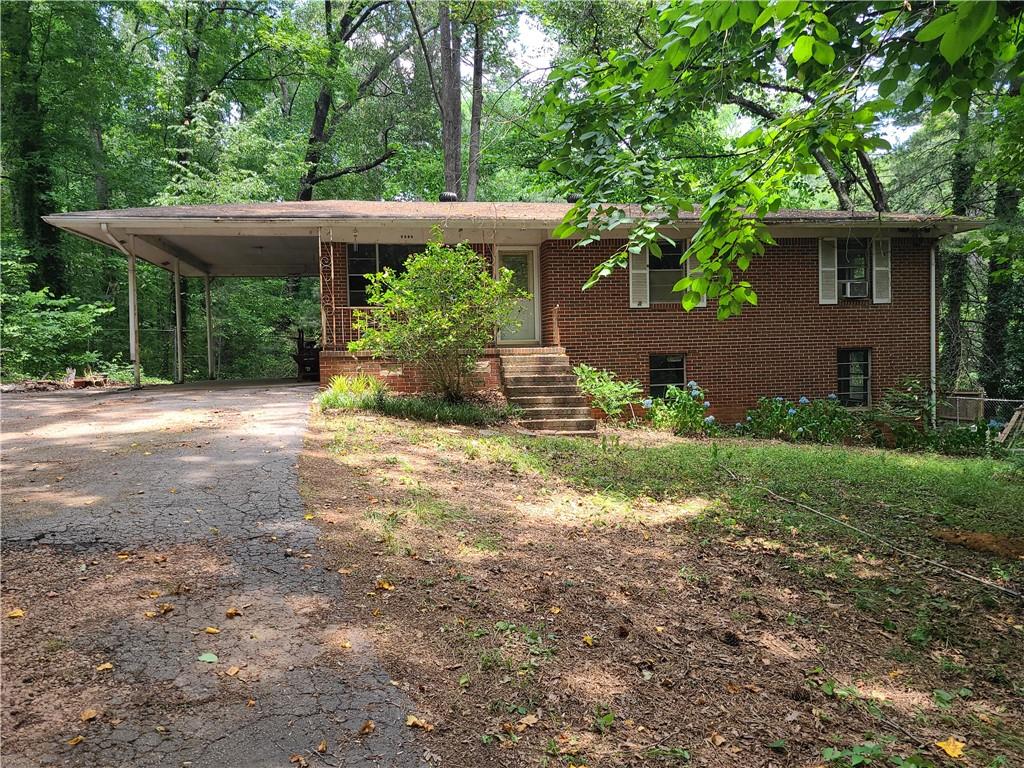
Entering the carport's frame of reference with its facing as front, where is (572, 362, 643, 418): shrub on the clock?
The shrub is roughly at 10 o'clock from the carport.

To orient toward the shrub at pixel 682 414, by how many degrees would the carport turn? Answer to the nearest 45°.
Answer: approximately 45° to its left

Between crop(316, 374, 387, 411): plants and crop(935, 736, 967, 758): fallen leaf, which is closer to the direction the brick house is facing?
the fallen leaf

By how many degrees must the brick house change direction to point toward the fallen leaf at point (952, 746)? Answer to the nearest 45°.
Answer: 0° — it already faces it

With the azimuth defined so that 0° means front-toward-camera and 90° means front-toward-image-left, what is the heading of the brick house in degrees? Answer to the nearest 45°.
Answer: approximately 0°

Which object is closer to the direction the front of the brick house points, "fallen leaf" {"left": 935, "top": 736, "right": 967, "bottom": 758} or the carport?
the fallen leaf

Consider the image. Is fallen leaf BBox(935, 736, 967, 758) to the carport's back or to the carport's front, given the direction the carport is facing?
to the front

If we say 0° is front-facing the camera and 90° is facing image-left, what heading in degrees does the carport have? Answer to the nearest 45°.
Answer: approximately 0°

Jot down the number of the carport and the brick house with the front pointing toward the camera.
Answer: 2

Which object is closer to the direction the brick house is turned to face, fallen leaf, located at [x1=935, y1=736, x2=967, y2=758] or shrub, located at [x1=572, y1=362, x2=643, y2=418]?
the fallen leaf
